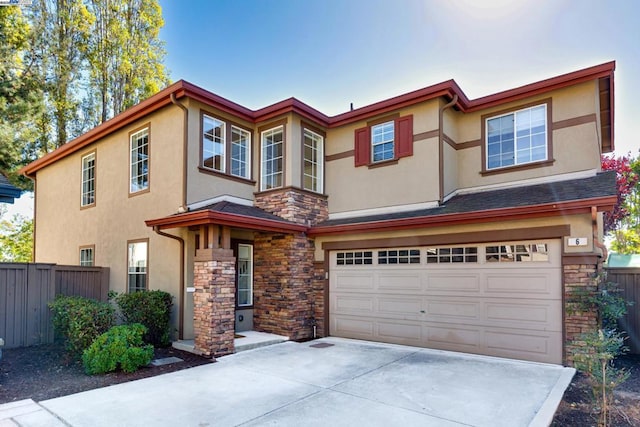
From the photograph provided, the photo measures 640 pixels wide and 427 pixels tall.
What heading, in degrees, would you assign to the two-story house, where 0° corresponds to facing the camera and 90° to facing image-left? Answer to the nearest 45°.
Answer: approximately 45°

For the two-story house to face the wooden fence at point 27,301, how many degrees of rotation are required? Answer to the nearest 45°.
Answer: approximately 45° to its right

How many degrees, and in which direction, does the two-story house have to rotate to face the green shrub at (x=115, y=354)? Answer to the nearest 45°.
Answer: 0° — it already faces it

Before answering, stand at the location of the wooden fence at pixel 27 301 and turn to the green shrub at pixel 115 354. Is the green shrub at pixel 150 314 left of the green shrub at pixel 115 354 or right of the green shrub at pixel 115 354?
left

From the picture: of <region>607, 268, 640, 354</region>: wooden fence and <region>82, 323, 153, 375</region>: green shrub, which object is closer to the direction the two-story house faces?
the green shrub
